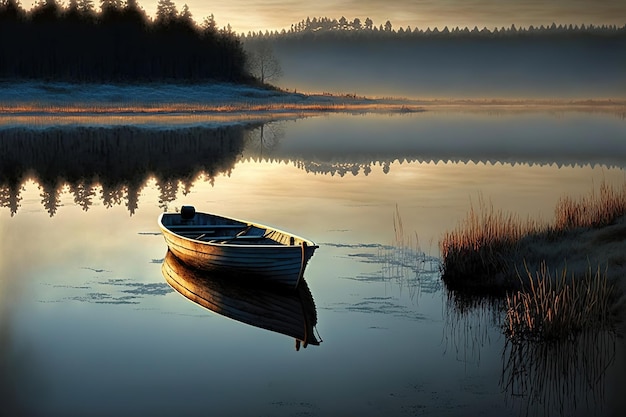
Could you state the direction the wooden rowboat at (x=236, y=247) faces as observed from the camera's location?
facing the viewer and to the right of the viewer
